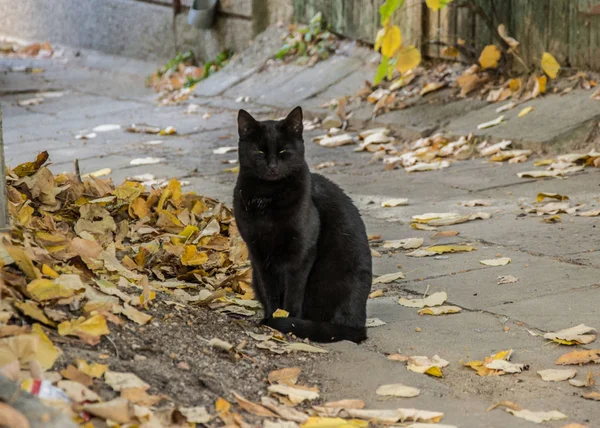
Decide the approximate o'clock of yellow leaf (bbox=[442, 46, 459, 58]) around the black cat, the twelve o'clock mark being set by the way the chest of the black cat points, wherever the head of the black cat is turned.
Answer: The yellow leaf is roughly at 5 o'clock from the black cat.

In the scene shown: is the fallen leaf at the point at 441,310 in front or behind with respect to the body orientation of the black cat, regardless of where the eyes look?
behind

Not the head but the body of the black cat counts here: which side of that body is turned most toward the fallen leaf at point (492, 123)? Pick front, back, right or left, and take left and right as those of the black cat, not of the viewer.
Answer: back

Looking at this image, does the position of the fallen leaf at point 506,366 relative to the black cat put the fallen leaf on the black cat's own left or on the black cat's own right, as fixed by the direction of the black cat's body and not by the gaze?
on the black cat's own left

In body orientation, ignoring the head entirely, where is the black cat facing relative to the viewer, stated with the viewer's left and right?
facing the viewer and to the left of the viewer

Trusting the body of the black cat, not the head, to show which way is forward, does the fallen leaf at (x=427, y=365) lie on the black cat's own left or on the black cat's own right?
on the black cat's own left

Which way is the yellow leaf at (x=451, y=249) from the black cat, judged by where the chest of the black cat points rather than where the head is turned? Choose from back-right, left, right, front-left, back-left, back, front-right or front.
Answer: back

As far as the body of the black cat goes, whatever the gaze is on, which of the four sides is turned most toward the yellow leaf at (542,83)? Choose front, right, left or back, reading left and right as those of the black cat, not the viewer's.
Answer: back

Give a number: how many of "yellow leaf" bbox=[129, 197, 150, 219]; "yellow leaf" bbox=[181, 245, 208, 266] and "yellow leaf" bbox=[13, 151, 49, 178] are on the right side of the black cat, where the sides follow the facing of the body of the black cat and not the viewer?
3

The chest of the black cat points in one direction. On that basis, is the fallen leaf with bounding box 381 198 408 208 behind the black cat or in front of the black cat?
behind

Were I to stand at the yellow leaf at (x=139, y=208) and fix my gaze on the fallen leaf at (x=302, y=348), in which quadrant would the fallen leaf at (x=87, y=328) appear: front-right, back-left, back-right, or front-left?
front-right

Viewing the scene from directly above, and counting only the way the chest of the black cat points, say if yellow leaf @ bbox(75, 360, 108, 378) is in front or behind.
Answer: in front

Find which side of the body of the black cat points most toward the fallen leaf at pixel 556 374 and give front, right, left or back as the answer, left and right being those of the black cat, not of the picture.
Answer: left

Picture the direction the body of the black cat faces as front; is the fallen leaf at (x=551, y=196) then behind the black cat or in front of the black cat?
behind
